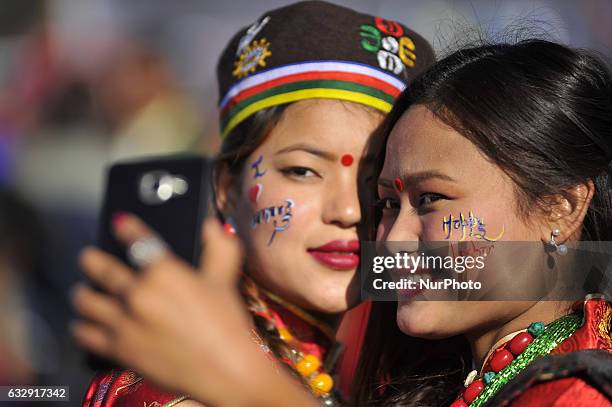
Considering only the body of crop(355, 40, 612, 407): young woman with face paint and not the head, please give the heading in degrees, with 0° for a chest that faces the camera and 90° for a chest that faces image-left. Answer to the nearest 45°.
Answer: approximately 45°

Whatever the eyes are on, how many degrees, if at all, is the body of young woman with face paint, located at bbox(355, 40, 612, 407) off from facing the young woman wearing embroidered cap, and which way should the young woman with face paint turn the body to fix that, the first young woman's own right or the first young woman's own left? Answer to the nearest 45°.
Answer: approximately 90° to the first young woman's own right
